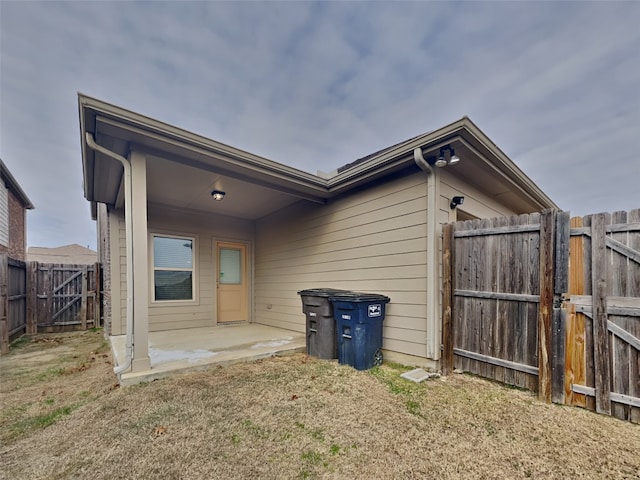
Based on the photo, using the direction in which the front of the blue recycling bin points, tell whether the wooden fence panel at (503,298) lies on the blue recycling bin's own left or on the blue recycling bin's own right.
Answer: on the blue recycling bin's own left

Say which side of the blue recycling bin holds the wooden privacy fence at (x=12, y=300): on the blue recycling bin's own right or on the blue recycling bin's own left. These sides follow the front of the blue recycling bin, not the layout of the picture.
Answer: on the blue recycling bin's own right

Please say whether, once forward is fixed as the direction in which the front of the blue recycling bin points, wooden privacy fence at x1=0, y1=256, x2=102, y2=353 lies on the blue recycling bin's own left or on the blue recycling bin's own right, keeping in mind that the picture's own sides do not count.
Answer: on the blue recycling bin's own right

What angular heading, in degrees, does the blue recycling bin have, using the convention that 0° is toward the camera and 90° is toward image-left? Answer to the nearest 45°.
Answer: approximately 45°

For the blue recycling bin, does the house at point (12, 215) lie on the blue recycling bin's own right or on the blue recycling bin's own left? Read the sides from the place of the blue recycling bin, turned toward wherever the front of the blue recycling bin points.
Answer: on the blue recycling bin's own right
